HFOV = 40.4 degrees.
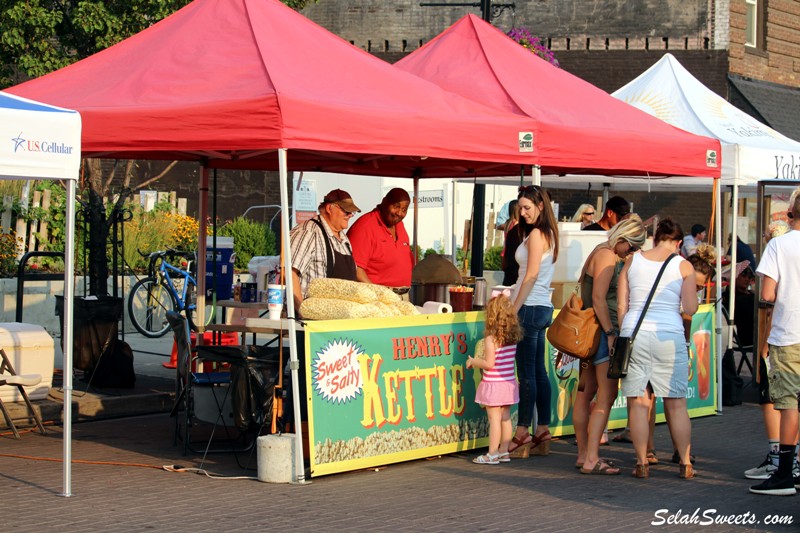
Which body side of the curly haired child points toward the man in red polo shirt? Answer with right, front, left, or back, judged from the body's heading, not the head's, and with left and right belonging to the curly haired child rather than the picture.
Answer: front

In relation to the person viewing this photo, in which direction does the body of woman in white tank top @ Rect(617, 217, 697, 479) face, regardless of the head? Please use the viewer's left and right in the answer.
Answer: facing away from the viewer

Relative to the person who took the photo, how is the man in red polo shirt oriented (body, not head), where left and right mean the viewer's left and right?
facing the viewer and to the right of the viewer

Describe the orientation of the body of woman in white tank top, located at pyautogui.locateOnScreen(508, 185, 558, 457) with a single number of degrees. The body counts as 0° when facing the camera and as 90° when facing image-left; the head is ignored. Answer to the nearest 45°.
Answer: approximately 90°

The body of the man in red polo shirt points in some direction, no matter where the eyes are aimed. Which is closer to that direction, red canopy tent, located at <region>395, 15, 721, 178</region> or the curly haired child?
the curly haired child

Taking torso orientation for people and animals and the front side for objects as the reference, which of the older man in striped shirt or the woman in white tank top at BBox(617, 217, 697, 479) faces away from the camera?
the woman in white tank top
